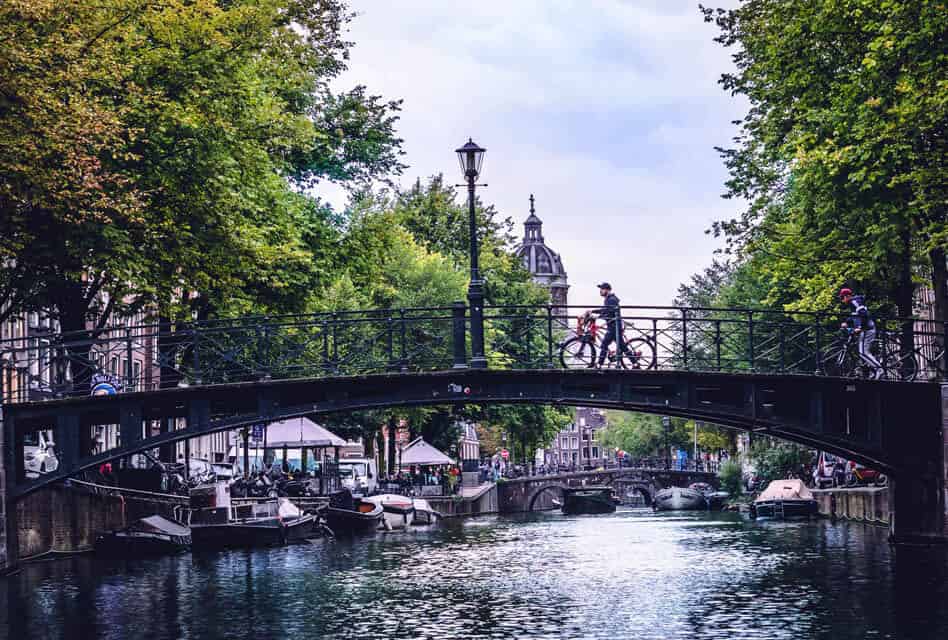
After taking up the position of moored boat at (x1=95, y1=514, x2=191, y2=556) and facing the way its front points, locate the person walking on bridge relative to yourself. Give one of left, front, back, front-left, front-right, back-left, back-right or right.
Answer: back-left

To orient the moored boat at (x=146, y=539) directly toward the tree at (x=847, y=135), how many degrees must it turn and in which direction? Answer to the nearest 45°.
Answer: approximately 135° to its left

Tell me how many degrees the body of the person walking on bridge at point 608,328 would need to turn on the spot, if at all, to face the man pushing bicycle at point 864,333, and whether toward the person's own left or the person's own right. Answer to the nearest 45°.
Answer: approximately 135° to the person's own right

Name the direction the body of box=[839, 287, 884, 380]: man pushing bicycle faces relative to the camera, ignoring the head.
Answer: to the viewer's left

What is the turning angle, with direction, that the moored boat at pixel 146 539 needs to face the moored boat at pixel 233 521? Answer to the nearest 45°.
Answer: approximately 135° to its right

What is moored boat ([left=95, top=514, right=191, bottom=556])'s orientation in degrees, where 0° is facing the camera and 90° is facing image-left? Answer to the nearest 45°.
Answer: approximately 90°

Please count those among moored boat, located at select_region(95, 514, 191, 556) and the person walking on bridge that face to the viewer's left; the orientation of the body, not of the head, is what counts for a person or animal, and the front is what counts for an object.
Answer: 2

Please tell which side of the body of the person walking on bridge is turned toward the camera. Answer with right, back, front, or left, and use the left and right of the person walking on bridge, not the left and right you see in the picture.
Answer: left
